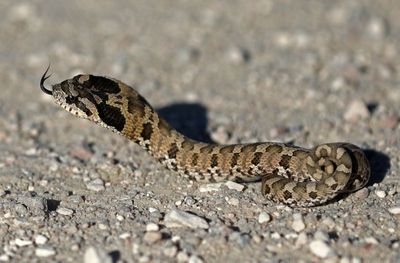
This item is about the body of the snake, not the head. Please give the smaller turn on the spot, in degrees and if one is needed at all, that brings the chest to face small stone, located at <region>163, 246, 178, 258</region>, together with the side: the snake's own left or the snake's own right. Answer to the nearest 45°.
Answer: approximately 90° to the snake's own left

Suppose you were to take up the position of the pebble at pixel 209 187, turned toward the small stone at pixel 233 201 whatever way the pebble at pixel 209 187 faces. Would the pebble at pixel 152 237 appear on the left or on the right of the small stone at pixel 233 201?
right

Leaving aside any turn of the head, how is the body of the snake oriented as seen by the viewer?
to the viewer's left

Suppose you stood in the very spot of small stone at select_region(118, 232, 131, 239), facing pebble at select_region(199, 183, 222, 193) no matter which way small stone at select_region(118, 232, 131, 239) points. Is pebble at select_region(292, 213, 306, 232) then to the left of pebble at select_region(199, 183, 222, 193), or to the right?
right

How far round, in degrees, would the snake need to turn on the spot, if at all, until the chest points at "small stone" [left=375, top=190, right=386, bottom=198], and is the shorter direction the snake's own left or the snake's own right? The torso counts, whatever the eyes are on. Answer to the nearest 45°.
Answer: approximately 180°

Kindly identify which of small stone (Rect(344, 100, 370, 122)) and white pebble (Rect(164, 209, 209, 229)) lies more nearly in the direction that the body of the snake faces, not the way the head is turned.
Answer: the white pebble

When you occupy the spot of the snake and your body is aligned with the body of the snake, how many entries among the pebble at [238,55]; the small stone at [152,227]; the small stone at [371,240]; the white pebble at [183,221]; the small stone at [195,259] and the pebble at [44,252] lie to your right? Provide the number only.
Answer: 1

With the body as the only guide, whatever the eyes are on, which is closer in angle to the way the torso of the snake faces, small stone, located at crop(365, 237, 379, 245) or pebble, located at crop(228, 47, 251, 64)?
the pebble

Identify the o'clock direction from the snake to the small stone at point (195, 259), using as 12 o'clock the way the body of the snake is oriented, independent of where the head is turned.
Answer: The small stone is roughly at 9 o'clock from the snake.

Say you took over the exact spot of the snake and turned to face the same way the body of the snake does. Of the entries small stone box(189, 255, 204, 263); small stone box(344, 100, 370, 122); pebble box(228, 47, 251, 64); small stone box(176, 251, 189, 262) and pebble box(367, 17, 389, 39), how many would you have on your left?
2

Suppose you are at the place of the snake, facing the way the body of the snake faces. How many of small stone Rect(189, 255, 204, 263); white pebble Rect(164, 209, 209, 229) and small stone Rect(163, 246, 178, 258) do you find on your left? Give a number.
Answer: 3

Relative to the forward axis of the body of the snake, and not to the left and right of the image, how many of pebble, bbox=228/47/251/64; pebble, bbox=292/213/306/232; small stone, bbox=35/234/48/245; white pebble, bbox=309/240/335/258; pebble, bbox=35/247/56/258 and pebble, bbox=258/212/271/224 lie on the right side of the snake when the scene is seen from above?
1

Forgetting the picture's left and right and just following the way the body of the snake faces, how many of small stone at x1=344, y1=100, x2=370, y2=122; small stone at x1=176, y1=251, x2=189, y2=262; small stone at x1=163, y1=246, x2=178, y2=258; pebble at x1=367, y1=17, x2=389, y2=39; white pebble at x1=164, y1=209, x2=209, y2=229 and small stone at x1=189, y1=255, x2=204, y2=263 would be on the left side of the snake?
4

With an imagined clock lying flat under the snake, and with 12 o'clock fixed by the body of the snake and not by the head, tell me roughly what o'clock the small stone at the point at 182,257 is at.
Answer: The small stone is roughly at 9 o'clock from the snake.

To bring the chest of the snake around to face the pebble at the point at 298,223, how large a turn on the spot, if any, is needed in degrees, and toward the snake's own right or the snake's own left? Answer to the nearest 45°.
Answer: approximately 135° to the snake's own left

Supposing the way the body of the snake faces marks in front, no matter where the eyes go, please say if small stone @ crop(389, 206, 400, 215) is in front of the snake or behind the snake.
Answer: behind

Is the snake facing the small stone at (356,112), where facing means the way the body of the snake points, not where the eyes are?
no

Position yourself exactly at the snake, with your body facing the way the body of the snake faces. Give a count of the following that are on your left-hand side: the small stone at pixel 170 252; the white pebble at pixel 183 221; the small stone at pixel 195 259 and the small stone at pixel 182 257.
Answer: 4

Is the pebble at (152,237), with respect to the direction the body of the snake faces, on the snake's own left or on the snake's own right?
on the snake's own left

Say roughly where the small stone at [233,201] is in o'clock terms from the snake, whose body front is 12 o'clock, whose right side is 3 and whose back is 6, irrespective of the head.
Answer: The small stone is roughly at 8 o'clock from the snake.

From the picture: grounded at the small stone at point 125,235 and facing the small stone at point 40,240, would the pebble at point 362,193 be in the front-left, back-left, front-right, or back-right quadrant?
back-right
